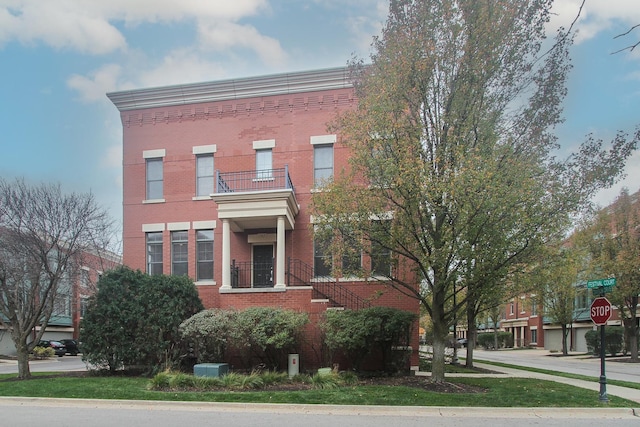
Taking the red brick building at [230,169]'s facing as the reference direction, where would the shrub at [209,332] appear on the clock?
The shrub is roughly at 12 o'clock from the red brick building.

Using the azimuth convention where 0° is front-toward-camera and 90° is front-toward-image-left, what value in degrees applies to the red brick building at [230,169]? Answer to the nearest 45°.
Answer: approximately 0°

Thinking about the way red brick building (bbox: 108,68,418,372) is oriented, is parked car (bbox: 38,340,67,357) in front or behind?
behind

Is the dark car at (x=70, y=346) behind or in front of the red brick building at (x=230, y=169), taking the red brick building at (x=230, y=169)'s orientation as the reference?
behind

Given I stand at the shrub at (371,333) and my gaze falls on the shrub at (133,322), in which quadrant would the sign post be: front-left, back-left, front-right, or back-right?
back-left

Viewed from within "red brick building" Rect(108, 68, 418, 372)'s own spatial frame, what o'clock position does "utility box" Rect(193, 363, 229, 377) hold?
The utility box is roughly at 12 o'clock from the red brick building.
